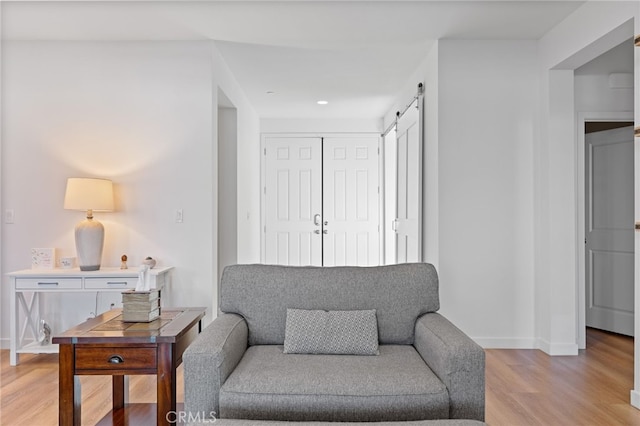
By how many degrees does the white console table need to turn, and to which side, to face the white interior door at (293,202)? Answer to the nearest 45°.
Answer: approximately 135° to its left

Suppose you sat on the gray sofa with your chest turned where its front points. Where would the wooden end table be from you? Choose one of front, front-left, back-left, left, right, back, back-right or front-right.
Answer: right

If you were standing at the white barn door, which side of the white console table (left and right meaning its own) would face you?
left

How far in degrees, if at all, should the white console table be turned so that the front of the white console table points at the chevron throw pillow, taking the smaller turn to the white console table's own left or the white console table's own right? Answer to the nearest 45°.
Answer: approximately 45° to the white console table's own left

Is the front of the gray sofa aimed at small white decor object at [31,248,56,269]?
no

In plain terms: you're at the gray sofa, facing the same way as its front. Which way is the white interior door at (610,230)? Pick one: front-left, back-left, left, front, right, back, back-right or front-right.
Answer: back-left

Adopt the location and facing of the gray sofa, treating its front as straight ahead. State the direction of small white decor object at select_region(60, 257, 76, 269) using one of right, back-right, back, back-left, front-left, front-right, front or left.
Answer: back-right

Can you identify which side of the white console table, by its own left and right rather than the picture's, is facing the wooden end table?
front

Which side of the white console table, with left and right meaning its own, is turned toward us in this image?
front

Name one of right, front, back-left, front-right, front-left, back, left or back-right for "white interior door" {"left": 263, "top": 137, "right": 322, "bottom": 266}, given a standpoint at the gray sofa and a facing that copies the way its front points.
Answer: back

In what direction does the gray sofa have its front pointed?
toward the camera

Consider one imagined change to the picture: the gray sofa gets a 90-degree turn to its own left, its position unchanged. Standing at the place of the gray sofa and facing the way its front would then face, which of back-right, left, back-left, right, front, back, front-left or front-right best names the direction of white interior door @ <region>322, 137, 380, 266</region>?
left

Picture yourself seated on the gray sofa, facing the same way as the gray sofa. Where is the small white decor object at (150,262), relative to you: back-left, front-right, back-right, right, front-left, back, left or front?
back-right

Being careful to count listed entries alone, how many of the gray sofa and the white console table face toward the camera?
2

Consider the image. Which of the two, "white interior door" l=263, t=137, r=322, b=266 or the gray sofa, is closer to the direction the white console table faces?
the gray sofa
